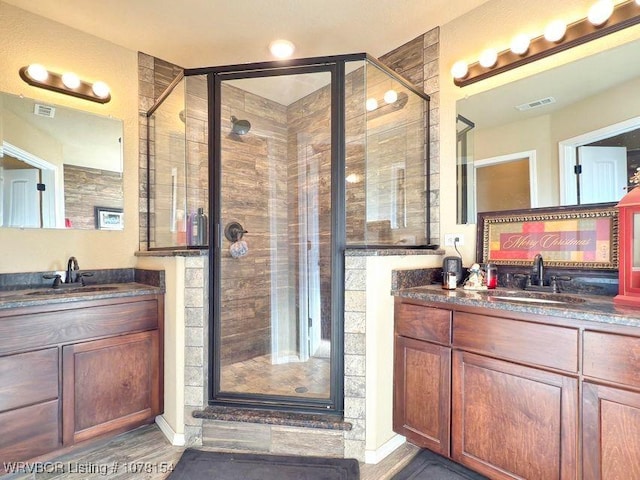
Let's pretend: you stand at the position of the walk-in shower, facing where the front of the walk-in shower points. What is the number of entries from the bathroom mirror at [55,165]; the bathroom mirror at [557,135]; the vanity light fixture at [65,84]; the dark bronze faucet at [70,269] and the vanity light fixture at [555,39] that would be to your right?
3

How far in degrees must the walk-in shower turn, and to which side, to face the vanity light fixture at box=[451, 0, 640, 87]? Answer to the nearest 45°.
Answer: approximately 45° to its left

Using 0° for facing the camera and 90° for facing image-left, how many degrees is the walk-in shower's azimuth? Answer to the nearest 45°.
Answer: approximately 0°

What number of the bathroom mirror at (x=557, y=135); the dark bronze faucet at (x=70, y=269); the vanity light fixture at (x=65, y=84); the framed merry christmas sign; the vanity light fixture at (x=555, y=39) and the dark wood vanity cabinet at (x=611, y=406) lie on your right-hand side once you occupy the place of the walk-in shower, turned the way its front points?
2

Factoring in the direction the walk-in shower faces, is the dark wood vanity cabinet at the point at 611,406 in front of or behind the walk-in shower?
in front

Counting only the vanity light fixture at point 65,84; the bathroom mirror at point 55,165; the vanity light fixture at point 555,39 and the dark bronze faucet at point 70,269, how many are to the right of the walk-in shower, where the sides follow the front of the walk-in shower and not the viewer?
3

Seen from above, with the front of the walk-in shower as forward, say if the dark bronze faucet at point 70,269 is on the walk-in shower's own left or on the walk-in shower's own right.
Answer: on the walk-in shower's own right

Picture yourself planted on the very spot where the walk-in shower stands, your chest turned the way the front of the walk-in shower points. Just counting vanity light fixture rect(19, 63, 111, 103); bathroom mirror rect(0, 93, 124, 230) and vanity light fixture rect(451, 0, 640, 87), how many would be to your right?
2

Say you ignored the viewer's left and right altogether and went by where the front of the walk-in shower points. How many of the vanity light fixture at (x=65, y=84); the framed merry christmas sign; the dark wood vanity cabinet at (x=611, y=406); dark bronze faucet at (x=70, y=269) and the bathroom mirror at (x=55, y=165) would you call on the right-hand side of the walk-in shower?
3

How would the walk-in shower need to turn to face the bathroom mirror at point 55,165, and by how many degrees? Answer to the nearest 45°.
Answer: approximately 90° to its right

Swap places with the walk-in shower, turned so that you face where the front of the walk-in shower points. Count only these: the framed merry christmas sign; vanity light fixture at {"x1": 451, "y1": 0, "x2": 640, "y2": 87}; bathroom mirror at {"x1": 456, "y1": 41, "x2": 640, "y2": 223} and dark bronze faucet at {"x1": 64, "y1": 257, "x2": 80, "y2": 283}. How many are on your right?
1

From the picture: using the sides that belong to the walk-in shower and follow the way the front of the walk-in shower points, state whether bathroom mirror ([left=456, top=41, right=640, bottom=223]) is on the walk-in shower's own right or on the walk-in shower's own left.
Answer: on the walk-in shower's own left

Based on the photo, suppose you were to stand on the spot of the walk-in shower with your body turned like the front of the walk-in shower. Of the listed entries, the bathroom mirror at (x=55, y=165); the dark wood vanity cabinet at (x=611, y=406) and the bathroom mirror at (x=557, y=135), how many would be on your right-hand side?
1
